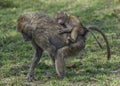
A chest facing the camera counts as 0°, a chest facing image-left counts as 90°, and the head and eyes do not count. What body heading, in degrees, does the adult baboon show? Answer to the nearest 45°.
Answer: approximately 90°
